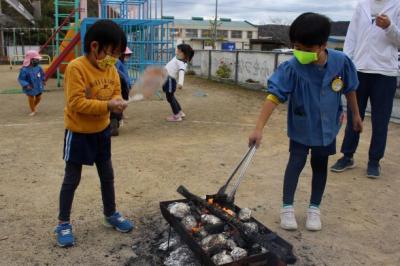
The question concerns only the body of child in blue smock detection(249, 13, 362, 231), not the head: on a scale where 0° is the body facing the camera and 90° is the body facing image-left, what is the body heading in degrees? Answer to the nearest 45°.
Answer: approximately 0°

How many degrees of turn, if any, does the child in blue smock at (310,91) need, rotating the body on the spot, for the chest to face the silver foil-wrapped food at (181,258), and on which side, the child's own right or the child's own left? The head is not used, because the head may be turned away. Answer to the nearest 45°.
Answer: approximately 45° to the child's own right

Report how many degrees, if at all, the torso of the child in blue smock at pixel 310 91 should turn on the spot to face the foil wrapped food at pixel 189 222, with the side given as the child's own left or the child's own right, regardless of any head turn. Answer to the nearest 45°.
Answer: approximately 45° to the child's own right

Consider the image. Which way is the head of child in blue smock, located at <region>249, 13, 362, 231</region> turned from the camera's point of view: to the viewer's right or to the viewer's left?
to the viewer's left

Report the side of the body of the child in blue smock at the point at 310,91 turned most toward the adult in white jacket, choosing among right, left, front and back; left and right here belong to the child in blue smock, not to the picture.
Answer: back

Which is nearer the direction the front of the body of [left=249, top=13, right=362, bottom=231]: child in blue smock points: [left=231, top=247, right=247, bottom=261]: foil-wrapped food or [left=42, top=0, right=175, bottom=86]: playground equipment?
the foil-wrapped food

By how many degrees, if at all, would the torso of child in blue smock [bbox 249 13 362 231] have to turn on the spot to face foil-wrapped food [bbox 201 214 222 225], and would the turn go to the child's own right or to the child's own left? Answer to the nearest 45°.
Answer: approximately 45° to the child's own right

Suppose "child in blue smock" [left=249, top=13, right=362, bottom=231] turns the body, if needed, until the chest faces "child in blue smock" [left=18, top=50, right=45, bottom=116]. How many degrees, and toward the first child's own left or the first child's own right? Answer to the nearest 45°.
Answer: approximately 135° to the first child's own right

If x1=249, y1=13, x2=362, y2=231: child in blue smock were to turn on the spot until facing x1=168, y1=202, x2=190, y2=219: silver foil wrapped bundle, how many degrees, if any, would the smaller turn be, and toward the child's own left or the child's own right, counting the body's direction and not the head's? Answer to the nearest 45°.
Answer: approximately 45° to the child's own right

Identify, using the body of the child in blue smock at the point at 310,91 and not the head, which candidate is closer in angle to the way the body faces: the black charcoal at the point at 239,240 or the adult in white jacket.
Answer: the black charcoal
